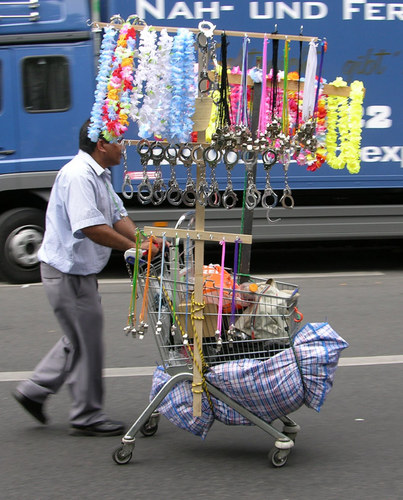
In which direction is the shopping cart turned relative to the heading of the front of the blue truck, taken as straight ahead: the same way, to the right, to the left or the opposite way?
the opposite way

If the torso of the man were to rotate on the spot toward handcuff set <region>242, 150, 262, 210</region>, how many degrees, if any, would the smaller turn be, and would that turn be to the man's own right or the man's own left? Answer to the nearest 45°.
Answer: approximately 45° to the man's own right

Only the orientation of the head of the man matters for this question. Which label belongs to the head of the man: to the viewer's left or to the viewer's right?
to the viewer's right

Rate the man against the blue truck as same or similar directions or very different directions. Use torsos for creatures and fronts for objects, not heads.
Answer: very different directions

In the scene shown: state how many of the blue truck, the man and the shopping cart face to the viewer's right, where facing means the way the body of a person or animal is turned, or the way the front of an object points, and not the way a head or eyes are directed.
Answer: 2

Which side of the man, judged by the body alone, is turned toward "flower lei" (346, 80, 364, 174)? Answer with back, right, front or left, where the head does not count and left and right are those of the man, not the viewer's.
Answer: front

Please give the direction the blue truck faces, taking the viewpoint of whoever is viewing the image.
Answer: facing to the left of the viewer

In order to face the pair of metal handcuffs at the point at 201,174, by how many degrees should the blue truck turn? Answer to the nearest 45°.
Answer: approximately 90° to its left

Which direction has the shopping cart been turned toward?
to the viewer's right

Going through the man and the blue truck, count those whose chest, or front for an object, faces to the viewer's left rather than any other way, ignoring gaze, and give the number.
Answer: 1

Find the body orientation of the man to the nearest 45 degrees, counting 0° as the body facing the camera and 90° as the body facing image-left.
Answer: approximately 270°

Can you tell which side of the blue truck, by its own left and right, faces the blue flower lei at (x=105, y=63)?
left

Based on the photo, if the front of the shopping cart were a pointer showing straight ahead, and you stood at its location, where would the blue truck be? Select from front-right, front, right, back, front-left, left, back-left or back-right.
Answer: left

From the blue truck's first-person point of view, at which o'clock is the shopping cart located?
The shopping cart is roughly at 9 o'clock from the blue truck.
